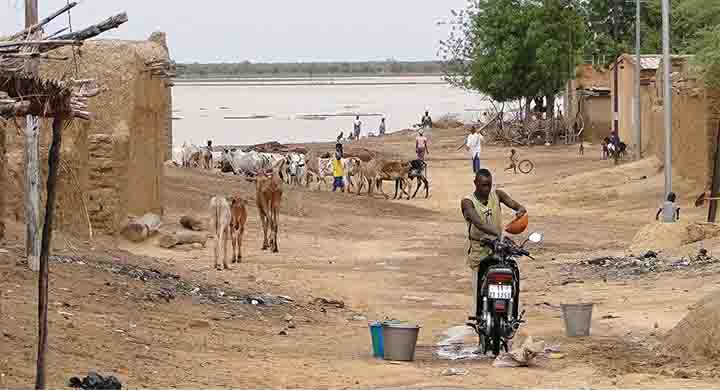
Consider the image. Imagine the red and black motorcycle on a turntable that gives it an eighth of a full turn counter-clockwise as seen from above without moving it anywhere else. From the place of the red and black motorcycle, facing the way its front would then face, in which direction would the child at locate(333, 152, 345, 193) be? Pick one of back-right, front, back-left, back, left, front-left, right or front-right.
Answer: front-right

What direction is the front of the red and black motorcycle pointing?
away from the camera

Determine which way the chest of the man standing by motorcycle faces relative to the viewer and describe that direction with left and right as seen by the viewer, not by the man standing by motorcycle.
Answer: facing the viewer and to the right of the viewer

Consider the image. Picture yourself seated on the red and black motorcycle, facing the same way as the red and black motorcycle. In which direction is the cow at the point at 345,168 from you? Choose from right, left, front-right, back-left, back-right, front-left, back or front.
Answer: front
